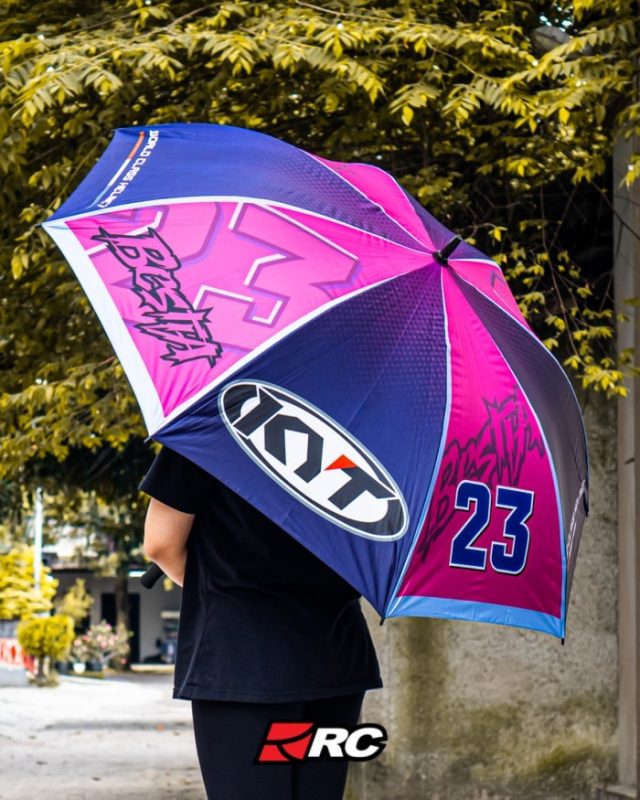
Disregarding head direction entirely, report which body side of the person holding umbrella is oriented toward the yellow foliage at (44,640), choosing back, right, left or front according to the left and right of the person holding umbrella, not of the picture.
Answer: front

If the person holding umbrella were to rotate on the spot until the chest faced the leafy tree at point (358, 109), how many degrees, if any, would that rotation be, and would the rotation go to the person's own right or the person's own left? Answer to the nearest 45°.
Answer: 0° — they already face it

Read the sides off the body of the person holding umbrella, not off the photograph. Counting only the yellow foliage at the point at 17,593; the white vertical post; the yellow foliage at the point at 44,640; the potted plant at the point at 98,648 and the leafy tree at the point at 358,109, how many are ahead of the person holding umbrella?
5

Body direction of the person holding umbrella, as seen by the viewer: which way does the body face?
away from the camera

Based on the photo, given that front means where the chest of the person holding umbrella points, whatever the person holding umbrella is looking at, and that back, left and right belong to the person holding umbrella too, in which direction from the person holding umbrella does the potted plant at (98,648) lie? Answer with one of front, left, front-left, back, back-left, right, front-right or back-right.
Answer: front

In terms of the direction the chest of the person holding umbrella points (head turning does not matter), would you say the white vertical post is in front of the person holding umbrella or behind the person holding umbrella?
in front
